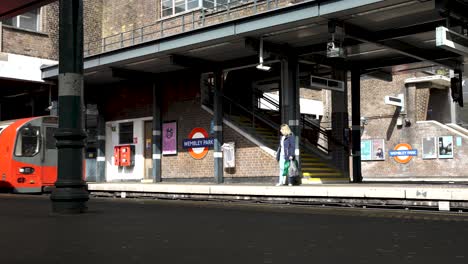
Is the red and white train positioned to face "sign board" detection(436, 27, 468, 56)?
yes

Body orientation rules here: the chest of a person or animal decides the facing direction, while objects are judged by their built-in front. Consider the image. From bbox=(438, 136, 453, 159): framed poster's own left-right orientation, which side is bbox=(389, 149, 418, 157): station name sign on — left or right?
on its right

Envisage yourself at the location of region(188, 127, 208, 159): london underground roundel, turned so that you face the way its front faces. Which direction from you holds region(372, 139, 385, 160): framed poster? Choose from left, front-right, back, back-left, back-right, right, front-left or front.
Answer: back-left

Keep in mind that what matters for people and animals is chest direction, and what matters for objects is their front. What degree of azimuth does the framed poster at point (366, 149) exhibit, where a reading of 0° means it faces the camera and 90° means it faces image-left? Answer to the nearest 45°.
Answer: approximately 0°

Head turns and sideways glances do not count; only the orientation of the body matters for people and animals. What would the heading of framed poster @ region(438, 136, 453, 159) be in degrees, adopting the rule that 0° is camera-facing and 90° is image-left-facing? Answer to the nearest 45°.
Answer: approximately 0°

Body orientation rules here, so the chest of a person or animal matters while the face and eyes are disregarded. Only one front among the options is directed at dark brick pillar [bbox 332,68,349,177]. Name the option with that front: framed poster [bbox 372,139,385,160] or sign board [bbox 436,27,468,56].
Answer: the framed poster

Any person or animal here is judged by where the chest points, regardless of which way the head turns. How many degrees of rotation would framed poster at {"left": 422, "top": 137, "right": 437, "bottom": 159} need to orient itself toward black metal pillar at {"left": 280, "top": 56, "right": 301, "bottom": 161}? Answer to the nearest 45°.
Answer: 0° — it already faces it
